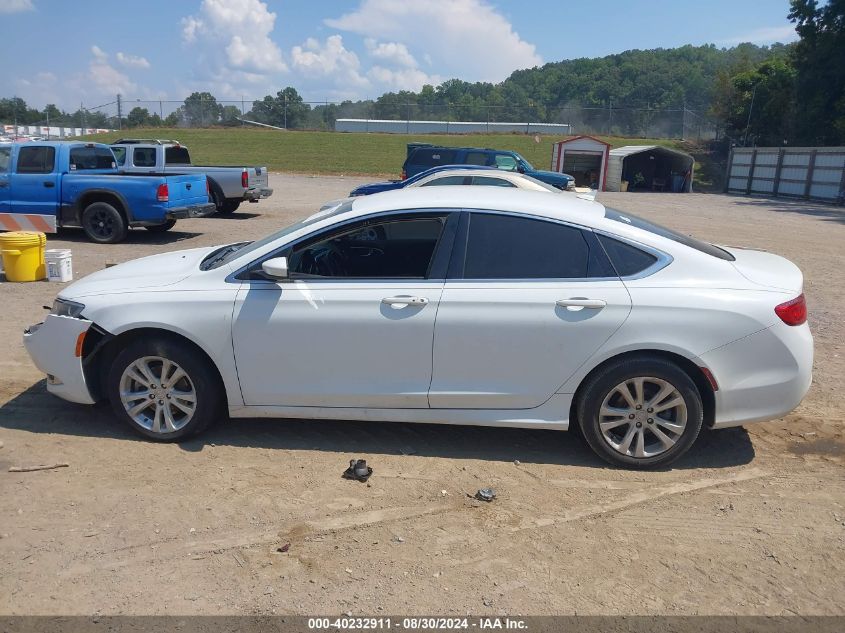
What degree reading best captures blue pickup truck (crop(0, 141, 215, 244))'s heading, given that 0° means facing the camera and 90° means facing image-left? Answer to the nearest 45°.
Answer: approximately 135°

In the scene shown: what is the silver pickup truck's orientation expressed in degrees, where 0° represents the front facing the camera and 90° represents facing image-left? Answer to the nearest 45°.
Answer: approximately 135°

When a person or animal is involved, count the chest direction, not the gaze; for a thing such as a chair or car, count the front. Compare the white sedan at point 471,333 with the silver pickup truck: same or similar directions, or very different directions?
same or similar directions

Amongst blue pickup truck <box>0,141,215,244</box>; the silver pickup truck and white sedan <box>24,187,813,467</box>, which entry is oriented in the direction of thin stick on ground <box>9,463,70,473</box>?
the white sedan

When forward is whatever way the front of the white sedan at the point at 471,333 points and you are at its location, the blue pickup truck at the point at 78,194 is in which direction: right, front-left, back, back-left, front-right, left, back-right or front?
front-right

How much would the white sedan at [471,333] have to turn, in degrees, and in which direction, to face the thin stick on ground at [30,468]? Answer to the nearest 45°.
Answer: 0° — it already faces it

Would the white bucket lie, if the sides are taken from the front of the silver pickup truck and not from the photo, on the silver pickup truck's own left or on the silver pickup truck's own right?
on the silver pickup truck's own left

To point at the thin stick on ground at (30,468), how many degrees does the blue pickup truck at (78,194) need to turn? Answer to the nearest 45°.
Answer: approximately 135° to its left

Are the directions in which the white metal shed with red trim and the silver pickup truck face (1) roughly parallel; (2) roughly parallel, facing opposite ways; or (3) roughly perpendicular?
roughly perpendicular

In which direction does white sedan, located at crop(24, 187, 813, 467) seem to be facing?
to the viewer's left

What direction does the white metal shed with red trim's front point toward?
toward the camera

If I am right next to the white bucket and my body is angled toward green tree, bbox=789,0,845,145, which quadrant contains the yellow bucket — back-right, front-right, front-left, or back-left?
back-left

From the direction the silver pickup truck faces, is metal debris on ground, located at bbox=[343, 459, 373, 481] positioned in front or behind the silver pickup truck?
behind

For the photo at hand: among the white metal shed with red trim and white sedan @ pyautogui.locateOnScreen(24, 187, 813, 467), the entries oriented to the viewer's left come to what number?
1
